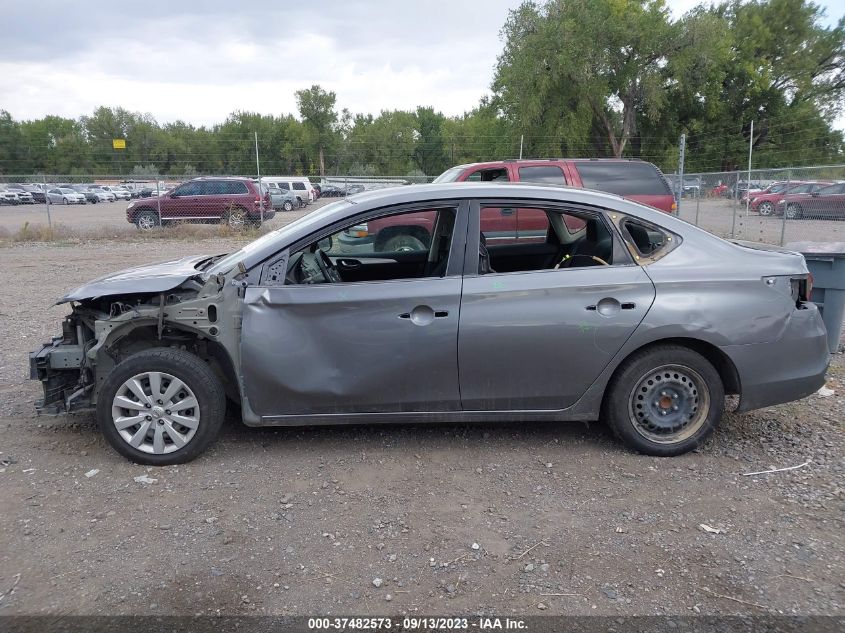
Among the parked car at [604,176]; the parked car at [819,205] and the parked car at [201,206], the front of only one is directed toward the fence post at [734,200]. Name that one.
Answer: the parked car at [819,205]

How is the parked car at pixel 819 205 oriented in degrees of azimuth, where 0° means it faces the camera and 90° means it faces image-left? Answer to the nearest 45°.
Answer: approximately 90°

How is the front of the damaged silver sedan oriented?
to the viewer's left

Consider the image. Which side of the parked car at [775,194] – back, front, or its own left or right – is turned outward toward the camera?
left

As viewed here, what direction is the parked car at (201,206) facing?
to the viewer's left

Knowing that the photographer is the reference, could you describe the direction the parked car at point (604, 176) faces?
facing to the left of the viewer
